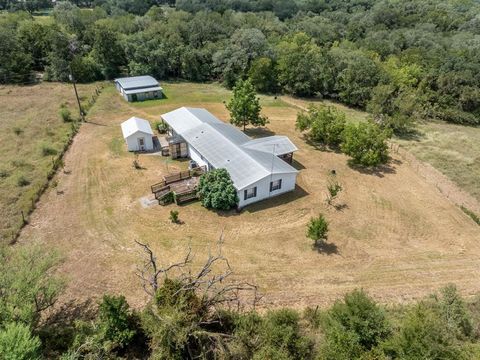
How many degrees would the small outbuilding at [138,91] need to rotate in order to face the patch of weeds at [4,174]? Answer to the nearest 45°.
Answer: approximately 45° to its right

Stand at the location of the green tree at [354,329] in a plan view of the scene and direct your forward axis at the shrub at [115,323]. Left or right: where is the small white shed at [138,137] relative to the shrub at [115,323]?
right

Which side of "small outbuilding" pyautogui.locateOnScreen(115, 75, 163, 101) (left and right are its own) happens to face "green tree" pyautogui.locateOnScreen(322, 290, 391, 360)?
front

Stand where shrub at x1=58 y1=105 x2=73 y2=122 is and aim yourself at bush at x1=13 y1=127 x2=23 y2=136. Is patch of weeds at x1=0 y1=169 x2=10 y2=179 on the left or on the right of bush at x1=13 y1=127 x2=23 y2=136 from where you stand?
left

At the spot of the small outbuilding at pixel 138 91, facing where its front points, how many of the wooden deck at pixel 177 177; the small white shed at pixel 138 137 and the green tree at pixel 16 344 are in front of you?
3

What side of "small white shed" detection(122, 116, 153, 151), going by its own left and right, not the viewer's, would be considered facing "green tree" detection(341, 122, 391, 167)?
left

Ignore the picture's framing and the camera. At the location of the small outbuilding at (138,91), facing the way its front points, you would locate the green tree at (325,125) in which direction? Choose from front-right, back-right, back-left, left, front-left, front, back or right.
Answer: front-left

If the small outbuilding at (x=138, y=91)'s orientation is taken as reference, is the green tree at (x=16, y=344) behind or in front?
in front

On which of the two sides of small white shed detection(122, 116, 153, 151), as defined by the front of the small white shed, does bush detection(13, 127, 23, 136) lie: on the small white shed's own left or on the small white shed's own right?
on the small white shed's own right

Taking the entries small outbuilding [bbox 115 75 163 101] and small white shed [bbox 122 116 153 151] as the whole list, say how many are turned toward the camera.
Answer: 2

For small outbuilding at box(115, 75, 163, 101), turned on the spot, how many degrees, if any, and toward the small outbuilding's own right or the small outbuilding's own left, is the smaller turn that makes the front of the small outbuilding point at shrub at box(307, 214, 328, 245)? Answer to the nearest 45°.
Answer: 0° — it already faces it

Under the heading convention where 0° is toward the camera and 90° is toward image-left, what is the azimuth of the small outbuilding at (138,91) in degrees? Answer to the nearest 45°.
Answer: approximately 0°

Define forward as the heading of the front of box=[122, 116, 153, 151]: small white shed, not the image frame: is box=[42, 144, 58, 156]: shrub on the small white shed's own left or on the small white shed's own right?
on the small white shed's own right
